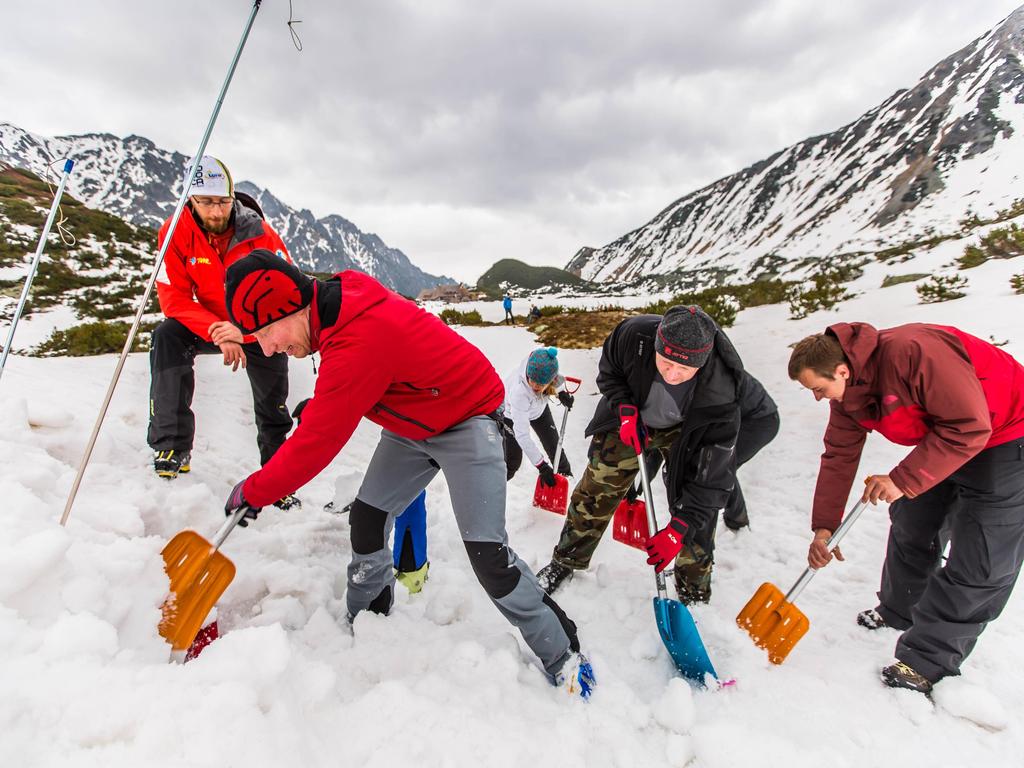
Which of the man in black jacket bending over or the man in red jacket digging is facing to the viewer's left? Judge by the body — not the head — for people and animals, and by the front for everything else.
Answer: the man in red jacket digging

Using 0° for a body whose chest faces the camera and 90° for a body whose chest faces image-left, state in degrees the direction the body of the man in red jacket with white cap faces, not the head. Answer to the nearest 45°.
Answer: approximately 0°

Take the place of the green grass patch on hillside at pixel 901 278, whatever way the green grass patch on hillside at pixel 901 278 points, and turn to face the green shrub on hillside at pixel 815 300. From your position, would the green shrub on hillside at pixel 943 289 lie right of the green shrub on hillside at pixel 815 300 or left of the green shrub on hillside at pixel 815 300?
left

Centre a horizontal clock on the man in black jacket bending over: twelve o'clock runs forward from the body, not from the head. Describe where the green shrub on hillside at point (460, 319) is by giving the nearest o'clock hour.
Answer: The green shrub on hillside is roughly at 5 o'clock from the man in black jacket bending over.

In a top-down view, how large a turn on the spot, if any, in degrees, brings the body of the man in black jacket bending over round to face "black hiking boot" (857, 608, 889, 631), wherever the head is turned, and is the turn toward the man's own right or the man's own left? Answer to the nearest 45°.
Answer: approximately 90° to the man's own left

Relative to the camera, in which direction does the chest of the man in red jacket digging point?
to the viewer's left

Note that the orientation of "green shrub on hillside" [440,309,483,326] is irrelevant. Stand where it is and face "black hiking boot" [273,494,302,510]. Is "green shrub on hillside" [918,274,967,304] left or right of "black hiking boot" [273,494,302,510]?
left

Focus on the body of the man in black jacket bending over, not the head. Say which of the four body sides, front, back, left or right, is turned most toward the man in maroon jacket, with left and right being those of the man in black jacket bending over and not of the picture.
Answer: left

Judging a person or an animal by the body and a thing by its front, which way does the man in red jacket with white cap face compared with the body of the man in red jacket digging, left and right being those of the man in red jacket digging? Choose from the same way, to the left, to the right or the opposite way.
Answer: to the left

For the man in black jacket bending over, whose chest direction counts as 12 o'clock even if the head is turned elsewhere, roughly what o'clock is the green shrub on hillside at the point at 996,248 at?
The green shrub on hillside is roughly at 7 o'clock from the man in black jacket bending over.

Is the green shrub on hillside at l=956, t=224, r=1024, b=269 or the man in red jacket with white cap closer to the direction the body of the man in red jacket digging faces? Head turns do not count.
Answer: the man in red jacket with white cap

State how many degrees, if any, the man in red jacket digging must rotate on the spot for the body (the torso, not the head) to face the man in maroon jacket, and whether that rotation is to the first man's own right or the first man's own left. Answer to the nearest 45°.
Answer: approximately 180°

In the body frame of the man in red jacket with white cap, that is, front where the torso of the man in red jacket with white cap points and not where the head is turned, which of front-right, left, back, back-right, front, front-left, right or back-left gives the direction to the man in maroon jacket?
front-left

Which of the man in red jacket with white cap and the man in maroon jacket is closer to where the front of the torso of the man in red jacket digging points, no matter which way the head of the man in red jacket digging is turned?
the man in red jacket with white cap

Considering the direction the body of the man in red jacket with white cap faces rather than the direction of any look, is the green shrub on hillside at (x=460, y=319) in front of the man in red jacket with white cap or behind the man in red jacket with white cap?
behind

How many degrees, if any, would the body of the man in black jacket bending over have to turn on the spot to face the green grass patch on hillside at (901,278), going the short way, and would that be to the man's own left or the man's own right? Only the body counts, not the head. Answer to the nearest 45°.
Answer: approximately 135° to the man's own left
